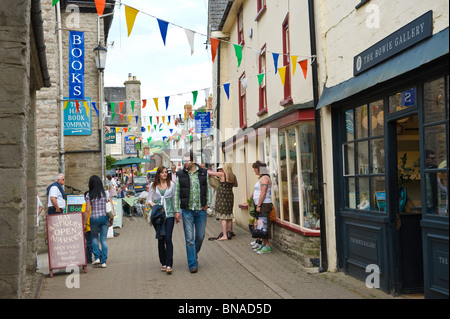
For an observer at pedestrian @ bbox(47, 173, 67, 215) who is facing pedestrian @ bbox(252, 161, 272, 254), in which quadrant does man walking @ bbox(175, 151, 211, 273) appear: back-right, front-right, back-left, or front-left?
front-right

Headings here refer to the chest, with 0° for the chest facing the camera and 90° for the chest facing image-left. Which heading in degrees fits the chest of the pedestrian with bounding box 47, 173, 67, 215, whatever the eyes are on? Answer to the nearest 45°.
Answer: approximately 270°

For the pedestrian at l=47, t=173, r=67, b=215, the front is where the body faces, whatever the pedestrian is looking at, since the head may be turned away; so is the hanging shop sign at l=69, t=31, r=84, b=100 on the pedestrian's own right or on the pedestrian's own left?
on the pedestrian's own left

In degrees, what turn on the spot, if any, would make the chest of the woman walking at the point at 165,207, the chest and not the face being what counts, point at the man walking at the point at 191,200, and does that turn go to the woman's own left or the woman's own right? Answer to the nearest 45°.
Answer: approximately 45° to the woman's own left

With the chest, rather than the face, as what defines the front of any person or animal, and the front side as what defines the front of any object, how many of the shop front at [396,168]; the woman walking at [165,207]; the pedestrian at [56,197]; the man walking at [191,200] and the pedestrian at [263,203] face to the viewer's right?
1

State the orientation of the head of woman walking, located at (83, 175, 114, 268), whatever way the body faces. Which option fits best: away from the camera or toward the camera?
away from the camera

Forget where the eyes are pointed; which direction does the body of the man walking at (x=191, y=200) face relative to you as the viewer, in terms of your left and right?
facing the viewer

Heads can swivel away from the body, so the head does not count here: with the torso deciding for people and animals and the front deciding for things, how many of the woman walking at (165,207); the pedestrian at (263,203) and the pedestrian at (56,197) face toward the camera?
1

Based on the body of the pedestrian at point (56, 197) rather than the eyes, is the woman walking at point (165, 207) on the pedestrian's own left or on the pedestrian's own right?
on the pedestrian's own right

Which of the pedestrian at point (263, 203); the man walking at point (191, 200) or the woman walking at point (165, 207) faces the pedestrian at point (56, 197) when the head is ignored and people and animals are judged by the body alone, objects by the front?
the pedestrian at point (263, 203)

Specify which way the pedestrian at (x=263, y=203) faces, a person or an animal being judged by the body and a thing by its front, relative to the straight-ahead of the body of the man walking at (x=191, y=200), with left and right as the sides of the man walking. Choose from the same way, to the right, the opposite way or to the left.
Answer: to the right

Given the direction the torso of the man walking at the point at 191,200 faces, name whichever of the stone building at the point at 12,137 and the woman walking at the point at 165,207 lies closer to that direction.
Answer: the stone building

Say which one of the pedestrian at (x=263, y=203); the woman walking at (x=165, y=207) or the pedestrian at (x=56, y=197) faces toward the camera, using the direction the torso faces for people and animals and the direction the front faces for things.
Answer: the woman walking

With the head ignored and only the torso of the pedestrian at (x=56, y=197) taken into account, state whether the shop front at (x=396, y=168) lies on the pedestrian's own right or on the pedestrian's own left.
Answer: on the pedestrian's own right

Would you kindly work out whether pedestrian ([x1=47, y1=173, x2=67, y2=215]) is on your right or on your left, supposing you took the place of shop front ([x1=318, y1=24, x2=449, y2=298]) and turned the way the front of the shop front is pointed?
on your right

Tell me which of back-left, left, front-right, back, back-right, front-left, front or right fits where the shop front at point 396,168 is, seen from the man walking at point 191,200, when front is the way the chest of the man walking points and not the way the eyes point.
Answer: front-left
